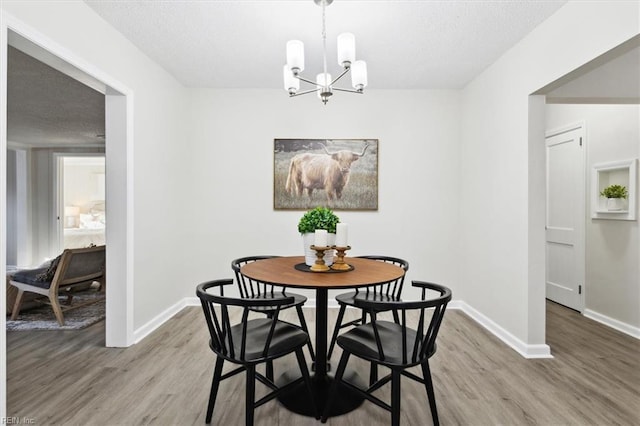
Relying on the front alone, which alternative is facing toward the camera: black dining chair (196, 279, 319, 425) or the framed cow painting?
the framed cow painting

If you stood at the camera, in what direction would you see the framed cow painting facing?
facing the viewer

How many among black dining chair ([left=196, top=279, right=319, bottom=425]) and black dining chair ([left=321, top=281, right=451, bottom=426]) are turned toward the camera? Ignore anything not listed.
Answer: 0

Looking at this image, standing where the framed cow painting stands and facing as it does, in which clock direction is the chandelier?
The chandelier is roughly at 12 o'clock from the framed cow painting.

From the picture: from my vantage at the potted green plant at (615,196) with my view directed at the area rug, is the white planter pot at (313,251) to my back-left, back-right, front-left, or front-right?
front-left

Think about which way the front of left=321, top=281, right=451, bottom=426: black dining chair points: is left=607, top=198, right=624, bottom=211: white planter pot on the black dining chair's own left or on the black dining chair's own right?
on the black dining chair's own right

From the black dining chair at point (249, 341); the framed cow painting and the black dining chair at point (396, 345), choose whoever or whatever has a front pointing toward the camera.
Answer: the framed cow painting

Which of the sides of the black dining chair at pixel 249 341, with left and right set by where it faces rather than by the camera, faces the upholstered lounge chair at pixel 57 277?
left

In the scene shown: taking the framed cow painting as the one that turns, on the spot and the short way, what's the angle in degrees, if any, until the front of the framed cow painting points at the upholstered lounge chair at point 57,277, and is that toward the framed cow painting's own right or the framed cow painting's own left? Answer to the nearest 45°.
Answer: approximately 90° to the framed cow painting's own right

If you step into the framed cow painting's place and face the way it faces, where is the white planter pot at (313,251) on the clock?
The white planter pot is roughly at 12 o'clock from the framed cow painting.

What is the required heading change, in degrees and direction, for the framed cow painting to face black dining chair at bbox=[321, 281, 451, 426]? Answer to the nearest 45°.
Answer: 0° — it already faces it

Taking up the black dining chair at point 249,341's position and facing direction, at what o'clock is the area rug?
The area rug is roughly at 9 o'clock from the black dining chair.

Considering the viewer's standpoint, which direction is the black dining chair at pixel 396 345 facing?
facing away from the viewer and to the left of the viewer

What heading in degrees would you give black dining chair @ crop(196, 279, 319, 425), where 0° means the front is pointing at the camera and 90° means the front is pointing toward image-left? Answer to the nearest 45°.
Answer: approximately 225°

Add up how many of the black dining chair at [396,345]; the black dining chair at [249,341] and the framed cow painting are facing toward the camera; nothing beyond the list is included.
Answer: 1

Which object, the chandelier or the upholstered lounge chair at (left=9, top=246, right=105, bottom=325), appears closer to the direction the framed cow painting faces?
the chandelier

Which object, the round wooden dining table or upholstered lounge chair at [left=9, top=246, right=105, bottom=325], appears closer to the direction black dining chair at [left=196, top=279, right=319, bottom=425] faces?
the round wooden dining table

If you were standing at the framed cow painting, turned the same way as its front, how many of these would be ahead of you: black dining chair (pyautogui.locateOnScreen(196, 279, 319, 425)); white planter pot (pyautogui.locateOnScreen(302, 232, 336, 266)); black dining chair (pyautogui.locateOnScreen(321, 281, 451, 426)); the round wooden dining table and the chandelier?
5
